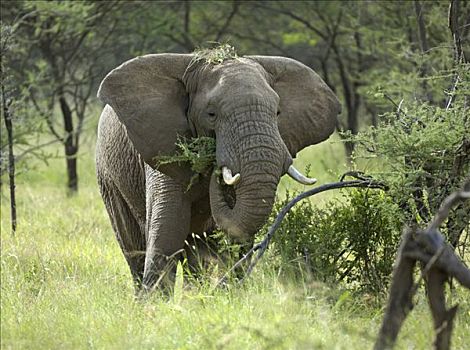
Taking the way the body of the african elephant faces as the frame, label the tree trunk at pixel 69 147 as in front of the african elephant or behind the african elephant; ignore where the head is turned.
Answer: behind

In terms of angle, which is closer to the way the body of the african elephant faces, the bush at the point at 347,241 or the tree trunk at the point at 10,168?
the bush

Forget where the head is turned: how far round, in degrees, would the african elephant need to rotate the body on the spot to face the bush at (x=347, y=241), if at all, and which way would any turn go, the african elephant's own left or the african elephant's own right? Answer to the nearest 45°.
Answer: approximately 45° to the african elephant's own left

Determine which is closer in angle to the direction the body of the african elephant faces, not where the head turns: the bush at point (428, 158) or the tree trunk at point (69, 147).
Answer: the bush

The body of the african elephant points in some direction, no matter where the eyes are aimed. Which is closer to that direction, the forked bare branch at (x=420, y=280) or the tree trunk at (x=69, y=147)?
the forked bare branch

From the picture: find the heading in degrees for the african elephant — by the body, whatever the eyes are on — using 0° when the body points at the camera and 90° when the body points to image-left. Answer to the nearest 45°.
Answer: approximately 315°

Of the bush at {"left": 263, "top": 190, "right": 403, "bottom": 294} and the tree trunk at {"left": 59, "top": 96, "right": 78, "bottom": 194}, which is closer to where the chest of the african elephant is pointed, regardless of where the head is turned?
the bush

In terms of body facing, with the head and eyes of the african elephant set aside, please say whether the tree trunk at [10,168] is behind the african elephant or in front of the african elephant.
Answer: behind
